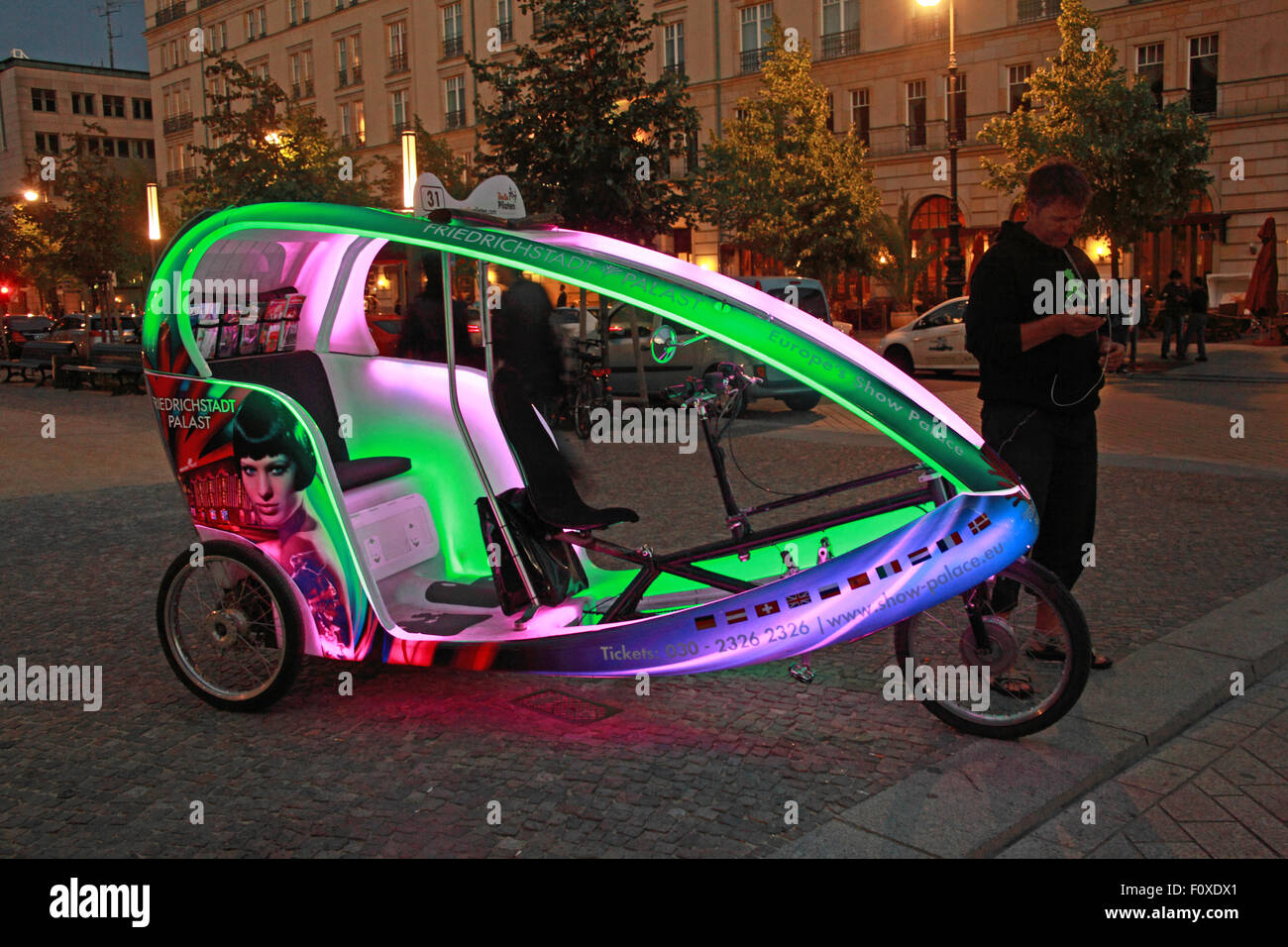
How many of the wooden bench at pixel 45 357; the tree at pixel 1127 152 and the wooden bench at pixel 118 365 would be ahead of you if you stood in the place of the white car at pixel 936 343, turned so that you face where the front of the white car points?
2

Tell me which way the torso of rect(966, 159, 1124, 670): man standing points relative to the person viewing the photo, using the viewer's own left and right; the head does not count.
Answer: facing the viewer and to the right of the viewer

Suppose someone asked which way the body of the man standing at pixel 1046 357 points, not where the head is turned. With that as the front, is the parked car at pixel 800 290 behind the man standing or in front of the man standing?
behind

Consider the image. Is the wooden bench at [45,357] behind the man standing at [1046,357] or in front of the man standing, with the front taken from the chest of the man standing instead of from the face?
behind

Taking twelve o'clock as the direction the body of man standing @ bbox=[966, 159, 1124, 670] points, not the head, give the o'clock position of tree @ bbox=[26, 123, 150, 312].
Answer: The tree is roughly at 6 o'clock from the man standing.

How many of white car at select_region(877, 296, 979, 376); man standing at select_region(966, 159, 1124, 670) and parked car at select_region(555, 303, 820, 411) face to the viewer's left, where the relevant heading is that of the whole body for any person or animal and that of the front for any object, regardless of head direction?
1

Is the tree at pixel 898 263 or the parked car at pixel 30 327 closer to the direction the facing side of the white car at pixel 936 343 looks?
the parked car

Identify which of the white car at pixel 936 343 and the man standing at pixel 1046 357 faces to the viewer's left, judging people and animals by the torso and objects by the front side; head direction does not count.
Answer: the white car

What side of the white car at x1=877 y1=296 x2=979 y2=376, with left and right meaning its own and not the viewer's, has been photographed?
left

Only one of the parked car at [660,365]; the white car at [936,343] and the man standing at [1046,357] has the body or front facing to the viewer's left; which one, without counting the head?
the white car
